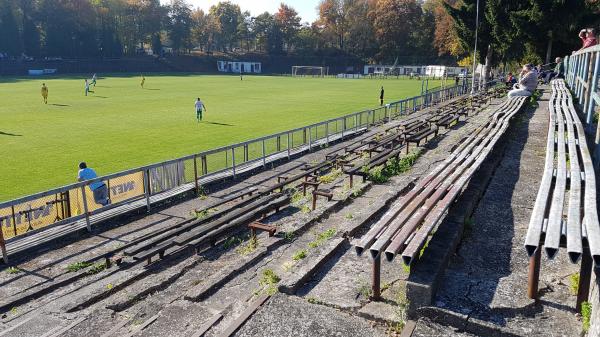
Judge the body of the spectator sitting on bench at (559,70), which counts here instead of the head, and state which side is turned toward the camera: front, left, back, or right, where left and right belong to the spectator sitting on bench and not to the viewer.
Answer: left

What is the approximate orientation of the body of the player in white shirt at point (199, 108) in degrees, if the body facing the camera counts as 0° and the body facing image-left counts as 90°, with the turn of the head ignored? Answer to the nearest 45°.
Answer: approximately 180°

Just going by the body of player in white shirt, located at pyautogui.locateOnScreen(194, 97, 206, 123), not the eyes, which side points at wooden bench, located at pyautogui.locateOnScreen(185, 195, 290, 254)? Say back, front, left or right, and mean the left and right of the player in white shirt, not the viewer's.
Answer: back

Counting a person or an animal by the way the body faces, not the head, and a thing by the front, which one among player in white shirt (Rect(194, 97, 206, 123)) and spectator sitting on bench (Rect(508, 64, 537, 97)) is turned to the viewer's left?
the spectator sitting on bench

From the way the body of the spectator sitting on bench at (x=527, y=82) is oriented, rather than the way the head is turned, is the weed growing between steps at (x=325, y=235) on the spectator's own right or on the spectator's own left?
on the spectator's own left

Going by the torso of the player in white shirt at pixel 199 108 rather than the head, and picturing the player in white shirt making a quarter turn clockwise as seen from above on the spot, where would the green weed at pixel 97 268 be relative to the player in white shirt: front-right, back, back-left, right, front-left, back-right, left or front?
right

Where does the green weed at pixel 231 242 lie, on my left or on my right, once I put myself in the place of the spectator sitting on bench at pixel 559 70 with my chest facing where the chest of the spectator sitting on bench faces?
on my left

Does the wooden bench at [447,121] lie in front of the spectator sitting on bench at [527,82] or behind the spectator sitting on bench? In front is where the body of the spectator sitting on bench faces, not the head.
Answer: in front

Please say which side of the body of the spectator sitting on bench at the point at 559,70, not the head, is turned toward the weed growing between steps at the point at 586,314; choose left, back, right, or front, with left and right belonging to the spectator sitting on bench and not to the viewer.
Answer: left

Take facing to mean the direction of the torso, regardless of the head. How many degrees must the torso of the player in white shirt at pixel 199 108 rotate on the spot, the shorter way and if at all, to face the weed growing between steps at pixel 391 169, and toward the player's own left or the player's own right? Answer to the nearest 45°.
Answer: approximately 180°

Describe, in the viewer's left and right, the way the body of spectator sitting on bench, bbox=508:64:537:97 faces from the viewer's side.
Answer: facing to the left of the viewer

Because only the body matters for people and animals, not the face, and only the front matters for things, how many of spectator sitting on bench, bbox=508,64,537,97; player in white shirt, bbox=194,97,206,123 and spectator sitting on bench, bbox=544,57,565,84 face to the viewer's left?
2

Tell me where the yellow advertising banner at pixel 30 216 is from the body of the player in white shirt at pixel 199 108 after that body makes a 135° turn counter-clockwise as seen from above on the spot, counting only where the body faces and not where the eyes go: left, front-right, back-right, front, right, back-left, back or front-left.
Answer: front-left
